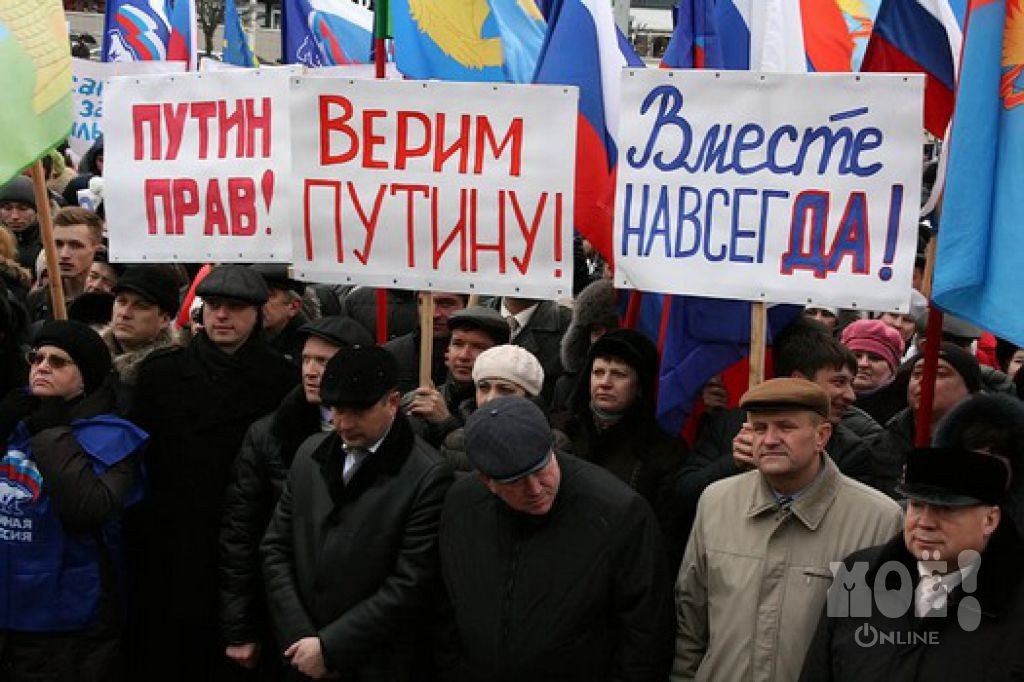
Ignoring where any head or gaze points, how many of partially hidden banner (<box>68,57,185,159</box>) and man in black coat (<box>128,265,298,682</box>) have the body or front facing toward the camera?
2

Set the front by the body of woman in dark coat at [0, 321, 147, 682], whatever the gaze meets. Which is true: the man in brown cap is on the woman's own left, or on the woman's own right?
on the woman's own left

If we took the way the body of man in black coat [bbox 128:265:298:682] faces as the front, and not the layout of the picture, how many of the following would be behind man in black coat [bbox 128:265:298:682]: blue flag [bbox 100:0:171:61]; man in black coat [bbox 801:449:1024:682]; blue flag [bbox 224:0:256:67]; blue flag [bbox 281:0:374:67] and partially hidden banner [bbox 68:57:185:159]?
4

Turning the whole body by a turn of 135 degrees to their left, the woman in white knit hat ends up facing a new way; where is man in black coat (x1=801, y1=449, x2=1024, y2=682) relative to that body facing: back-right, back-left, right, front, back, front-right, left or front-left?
front-right

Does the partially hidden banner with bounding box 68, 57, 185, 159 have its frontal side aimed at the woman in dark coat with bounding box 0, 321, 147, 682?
yes

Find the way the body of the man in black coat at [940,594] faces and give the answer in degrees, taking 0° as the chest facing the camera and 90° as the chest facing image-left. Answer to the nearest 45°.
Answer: approximately 45°

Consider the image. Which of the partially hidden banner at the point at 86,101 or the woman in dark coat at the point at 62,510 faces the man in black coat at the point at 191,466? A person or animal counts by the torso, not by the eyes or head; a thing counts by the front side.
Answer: the partially hidden banner

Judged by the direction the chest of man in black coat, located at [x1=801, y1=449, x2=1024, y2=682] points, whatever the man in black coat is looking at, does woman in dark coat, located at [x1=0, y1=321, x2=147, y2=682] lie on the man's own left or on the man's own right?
on the man's own right
